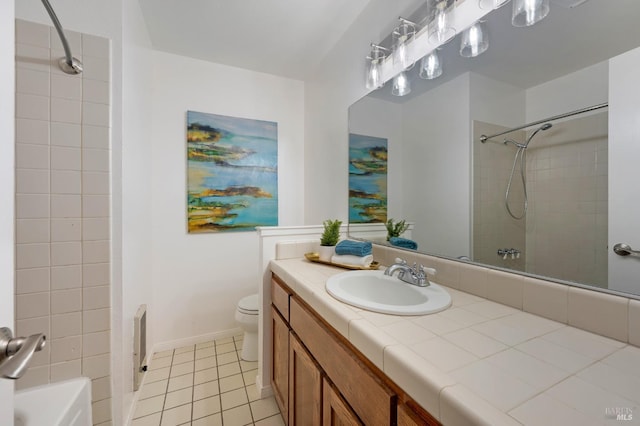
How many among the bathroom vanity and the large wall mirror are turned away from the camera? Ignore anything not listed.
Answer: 0

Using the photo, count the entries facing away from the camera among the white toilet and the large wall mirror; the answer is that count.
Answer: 0

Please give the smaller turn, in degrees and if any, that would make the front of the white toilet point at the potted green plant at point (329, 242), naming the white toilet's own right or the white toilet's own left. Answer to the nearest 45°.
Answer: approximately 135° to the white toilet's own left

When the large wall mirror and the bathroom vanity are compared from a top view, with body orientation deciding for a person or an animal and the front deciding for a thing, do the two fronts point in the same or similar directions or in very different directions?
same or similar directions

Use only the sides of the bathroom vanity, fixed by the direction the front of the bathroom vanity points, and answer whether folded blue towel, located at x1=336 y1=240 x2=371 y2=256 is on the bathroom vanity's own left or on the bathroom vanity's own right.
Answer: on the bathroom vanity's own right

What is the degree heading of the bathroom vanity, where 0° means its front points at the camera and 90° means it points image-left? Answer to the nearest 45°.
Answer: approximately 45°

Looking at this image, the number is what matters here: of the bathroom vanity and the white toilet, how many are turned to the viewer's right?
0

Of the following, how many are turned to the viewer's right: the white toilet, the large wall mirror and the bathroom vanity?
0

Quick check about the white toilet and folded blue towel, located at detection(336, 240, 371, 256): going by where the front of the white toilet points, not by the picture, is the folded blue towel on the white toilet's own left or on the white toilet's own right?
on the white toilet's own left
